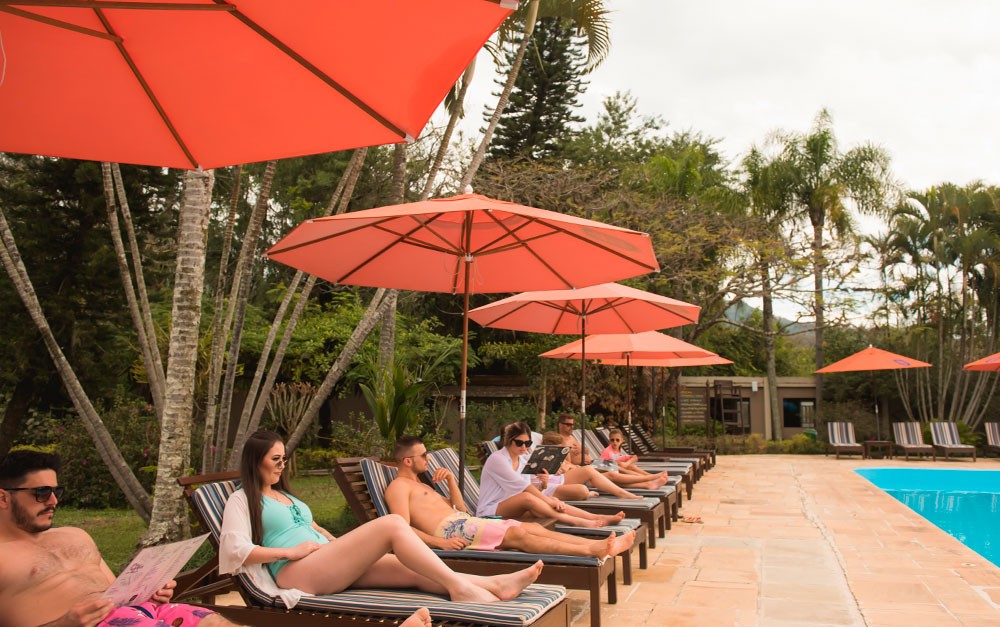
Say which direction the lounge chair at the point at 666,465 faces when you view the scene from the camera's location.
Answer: facing to the right of the viewer

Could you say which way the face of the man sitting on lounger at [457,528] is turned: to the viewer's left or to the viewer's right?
to the viewer's right

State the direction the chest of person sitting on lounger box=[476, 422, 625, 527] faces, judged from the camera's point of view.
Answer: to the viewer's right

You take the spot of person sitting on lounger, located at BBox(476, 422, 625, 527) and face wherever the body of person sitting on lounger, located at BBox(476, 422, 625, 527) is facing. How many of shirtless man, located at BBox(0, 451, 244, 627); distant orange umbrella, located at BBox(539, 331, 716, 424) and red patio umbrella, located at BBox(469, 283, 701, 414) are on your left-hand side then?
2

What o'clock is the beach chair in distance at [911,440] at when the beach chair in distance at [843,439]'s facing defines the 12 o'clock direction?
the beach chair in distance at [911,440] is roughly at 10 o'clock from the beach chair in distance at [843,439].

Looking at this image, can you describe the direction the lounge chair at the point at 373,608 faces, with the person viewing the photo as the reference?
facing to the right of the viewer

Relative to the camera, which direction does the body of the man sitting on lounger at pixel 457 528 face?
to the viewer's right

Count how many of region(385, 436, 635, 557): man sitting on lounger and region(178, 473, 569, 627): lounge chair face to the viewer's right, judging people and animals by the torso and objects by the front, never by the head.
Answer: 2

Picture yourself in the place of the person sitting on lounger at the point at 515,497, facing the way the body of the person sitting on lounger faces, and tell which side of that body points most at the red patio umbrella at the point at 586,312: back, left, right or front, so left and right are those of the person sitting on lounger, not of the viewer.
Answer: left
